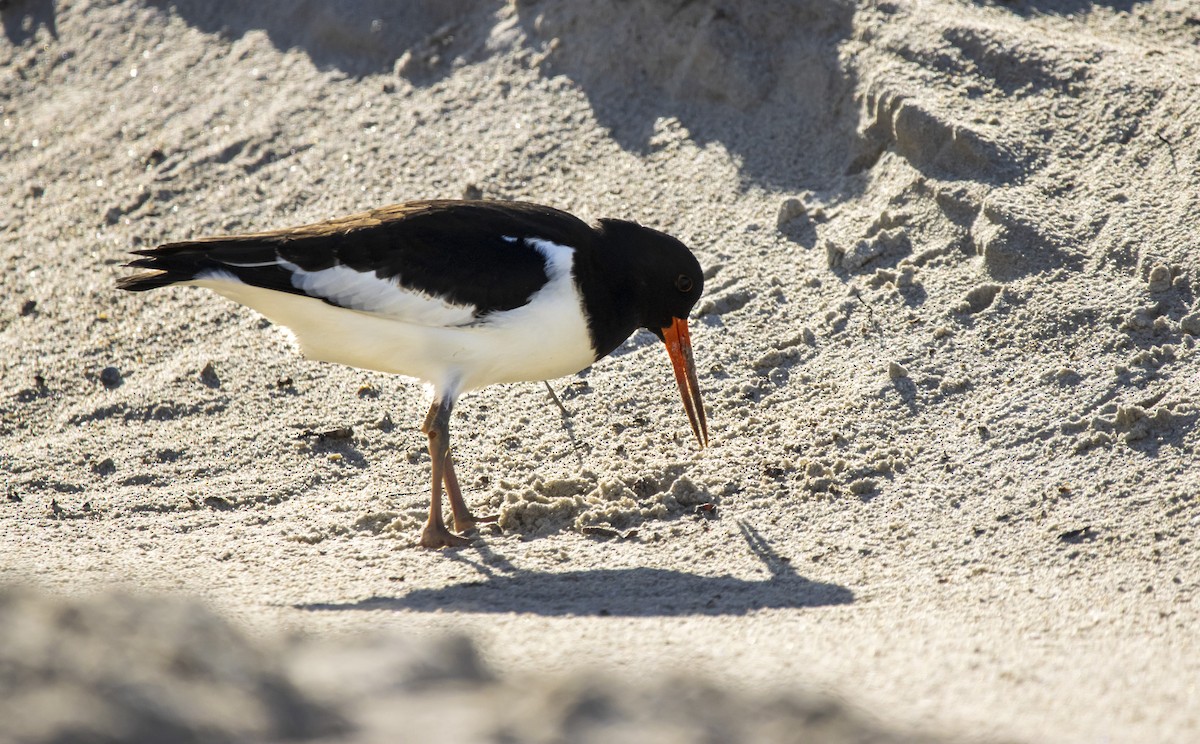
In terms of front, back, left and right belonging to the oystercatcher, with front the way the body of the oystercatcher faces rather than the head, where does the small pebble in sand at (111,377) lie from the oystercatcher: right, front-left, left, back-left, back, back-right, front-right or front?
back-left

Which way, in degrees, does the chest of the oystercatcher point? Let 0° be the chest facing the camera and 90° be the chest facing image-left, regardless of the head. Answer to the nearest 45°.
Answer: approximately 270°

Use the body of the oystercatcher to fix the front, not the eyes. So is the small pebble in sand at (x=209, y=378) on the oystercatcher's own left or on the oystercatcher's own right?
on the oystercatcher's own left
